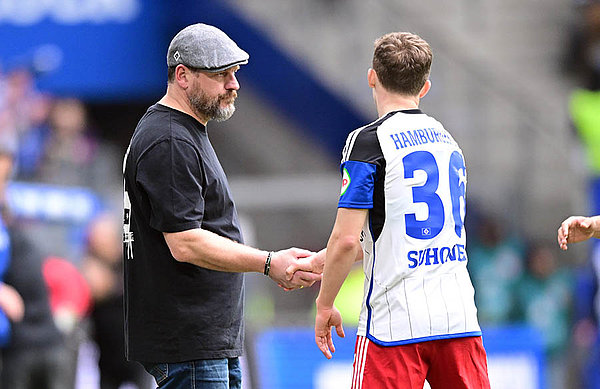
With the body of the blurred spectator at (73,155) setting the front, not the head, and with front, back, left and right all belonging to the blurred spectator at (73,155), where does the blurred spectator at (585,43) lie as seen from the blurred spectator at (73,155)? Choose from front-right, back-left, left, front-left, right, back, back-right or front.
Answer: left

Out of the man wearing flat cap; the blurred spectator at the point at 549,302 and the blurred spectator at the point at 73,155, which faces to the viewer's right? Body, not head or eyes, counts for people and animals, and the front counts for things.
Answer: the man wearing flat cap

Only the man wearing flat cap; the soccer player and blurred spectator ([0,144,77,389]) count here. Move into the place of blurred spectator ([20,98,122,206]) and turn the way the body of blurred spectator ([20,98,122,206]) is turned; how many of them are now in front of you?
3

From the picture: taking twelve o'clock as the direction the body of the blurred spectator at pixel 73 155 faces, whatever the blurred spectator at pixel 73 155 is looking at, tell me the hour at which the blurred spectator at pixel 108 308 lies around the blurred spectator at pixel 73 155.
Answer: the blurred spectator at pixel 108 308 is roughly at 12 o'clock from the blurred spectator at pixel 73 155.

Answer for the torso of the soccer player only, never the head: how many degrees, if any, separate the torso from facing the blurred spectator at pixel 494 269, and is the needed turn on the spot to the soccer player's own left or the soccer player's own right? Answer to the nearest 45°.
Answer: approximately 45° to the soccer player's own right

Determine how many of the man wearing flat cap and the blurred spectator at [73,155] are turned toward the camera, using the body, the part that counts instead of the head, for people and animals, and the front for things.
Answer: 1

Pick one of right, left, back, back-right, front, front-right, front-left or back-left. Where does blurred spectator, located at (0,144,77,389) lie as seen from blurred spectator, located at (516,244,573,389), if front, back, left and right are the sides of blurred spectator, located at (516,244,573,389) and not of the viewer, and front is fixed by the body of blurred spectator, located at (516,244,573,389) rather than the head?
front-right

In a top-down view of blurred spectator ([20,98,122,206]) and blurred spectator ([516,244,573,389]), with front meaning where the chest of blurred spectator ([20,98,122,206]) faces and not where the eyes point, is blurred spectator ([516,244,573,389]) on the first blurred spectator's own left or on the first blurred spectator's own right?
on the first blurred spectator's own left

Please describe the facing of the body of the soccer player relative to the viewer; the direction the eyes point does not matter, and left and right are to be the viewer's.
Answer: facing away from the viewer and to the left of the viewer

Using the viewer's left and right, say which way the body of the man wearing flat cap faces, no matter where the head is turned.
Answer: facing to the right of the viewer

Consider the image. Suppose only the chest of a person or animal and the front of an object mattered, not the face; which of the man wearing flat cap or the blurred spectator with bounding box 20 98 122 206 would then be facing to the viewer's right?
the man wearing flat cap

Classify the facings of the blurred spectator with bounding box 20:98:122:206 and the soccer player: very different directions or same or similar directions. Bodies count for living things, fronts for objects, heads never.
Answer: very different directions
